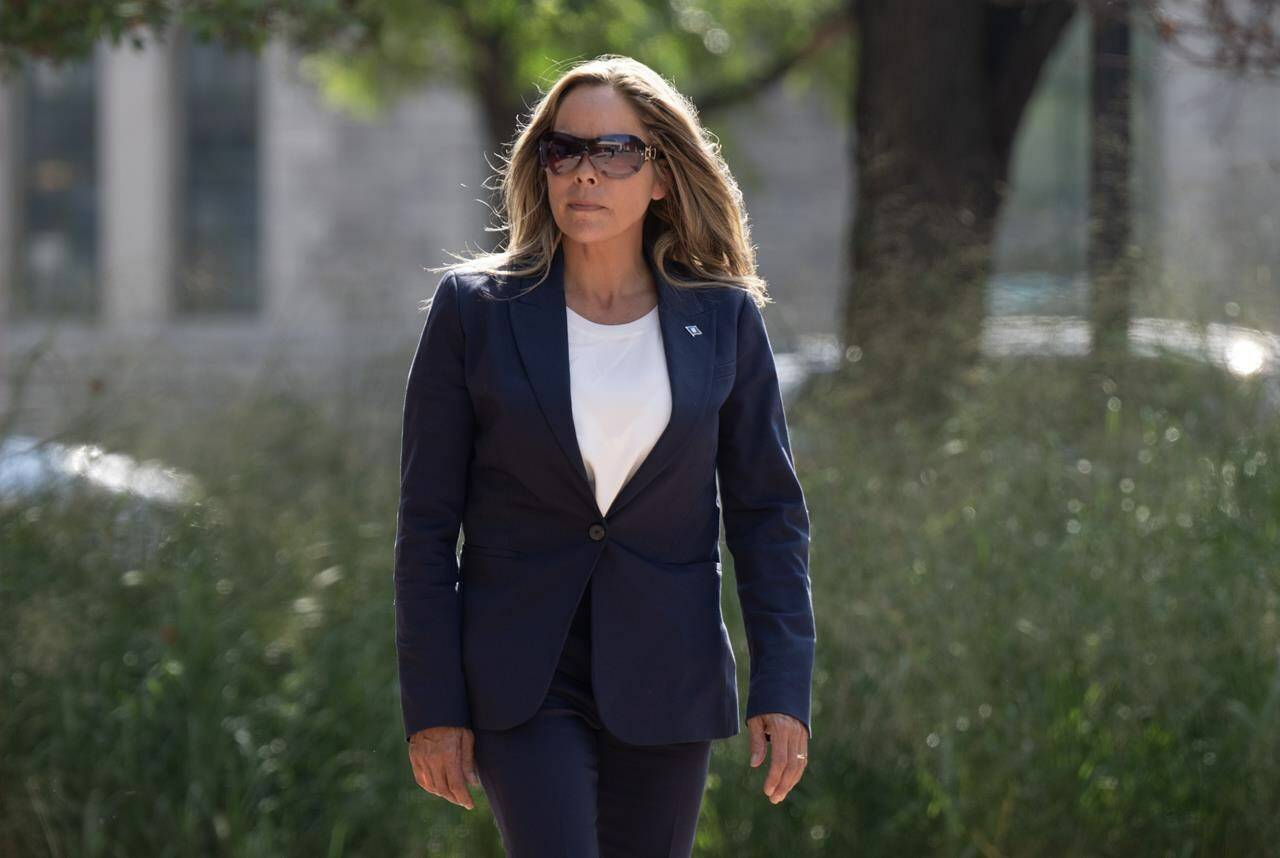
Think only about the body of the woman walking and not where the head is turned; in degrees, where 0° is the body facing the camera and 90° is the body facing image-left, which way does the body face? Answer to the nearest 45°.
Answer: approximately 0°

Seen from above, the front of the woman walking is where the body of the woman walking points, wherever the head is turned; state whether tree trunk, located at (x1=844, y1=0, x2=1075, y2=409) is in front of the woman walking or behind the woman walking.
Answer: behind

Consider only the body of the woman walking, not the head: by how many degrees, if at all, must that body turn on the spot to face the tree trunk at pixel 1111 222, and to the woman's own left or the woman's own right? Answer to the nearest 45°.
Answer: approximately 135° to the woman's own left
